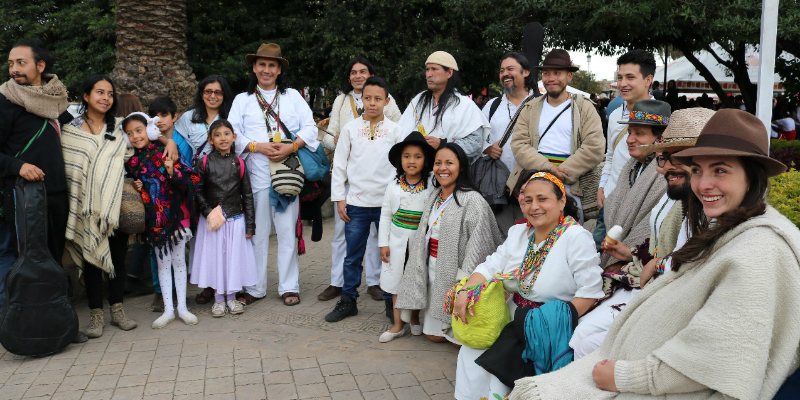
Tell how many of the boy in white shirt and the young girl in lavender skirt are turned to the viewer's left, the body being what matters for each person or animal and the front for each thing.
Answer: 0

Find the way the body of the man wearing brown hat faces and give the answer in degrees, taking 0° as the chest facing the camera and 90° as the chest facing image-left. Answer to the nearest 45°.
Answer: approximately 0°

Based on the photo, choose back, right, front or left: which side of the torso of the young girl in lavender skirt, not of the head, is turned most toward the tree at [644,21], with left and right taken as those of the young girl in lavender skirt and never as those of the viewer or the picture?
left

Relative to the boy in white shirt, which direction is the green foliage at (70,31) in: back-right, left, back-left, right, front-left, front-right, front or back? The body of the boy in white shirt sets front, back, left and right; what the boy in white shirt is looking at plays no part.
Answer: back-right

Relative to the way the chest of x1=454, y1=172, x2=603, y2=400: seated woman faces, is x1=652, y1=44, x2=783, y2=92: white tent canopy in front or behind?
behind

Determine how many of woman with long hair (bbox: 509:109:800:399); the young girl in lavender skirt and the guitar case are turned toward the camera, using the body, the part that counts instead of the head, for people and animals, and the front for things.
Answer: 2

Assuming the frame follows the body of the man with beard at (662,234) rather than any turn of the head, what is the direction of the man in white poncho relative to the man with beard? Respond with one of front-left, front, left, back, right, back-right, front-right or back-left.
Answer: right

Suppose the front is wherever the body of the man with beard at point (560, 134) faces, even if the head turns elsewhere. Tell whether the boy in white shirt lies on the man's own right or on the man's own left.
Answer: on the man's own right

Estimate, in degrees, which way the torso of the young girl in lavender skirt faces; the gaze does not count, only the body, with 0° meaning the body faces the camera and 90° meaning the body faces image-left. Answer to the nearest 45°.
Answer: approximately 0°

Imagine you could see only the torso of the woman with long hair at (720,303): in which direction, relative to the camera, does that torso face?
to the viewer's left
